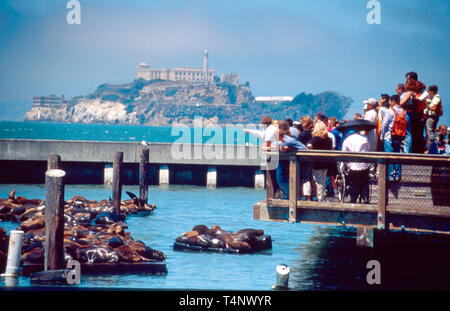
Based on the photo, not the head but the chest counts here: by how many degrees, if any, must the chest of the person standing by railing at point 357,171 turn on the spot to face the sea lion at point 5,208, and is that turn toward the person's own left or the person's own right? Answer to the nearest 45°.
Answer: approximately 45° to the person's own left

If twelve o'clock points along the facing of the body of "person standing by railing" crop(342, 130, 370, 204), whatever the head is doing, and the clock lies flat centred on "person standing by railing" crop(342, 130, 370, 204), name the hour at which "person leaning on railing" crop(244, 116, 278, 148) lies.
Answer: "person leaning on railing" crop(244, 116, 278, 148) is roughly at 10 o'clock from "person standing by railing" crop(342, 130, 370, 204).

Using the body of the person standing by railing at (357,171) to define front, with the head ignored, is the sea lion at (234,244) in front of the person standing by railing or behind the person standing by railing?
in front

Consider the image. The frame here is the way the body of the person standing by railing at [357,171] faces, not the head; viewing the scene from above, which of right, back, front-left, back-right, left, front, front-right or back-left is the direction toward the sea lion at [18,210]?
front-left

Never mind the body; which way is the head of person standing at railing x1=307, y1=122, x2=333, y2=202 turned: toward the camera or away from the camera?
away from the camera

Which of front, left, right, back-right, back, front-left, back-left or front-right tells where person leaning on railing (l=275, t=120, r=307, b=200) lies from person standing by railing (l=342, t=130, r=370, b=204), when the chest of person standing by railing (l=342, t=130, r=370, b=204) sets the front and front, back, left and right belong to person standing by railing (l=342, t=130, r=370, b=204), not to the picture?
left

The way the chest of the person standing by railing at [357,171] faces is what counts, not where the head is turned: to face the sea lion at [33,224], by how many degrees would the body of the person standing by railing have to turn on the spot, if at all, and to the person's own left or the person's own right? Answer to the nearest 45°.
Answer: approximately 45° to the person's own left

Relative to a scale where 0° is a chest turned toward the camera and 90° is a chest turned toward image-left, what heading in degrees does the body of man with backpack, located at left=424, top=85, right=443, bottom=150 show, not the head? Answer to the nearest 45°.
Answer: approximately 90°

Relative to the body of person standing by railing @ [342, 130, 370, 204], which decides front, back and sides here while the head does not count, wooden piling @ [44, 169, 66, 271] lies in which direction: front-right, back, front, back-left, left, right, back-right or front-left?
left

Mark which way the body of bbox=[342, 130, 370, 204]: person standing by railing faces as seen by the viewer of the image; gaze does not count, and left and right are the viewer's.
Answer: facing away from the viewer

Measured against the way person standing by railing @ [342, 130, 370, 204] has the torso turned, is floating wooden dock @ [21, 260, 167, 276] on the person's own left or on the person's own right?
on the person's own left

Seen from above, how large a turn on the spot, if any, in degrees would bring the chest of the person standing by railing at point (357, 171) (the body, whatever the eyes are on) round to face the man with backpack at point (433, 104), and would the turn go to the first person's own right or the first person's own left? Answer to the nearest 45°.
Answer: approximately 45° to the first person's own right
